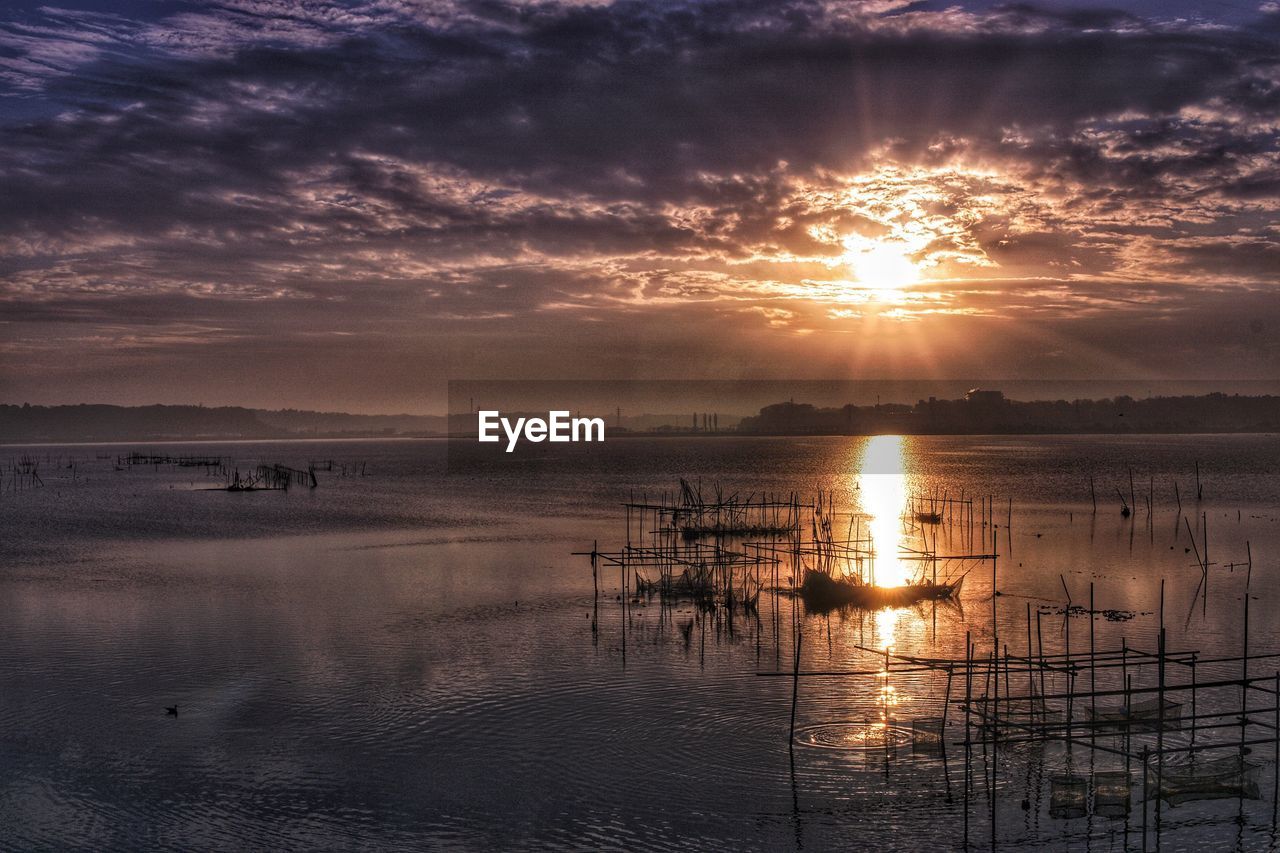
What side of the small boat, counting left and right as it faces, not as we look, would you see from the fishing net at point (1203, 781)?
right

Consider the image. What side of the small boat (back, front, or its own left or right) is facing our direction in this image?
right
